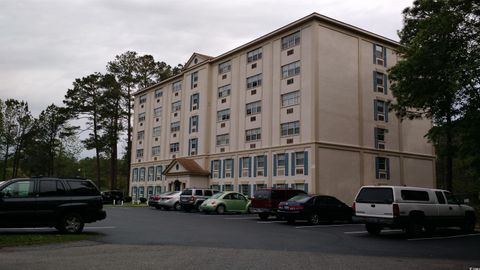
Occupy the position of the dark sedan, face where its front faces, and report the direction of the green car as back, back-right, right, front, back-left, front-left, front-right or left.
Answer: left

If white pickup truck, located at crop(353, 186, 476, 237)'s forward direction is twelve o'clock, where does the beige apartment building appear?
The beige apartment building is roughly at 10 o'clock from the white pickup truck.

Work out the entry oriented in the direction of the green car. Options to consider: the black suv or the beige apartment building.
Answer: the beige apartment building

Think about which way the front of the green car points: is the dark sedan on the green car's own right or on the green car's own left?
on the green car's own right

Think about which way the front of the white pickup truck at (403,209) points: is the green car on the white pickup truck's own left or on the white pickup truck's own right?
on the white pickup truck's own left

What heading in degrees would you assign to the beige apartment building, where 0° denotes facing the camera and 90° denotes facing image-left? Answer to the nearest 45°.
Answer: approximately 45°

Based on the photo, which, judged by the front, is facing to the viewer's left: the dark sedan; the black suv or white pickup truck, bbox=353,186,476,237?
the black suv

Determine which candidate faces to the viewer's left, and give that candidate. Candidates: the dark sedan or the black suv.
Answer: the black suv
